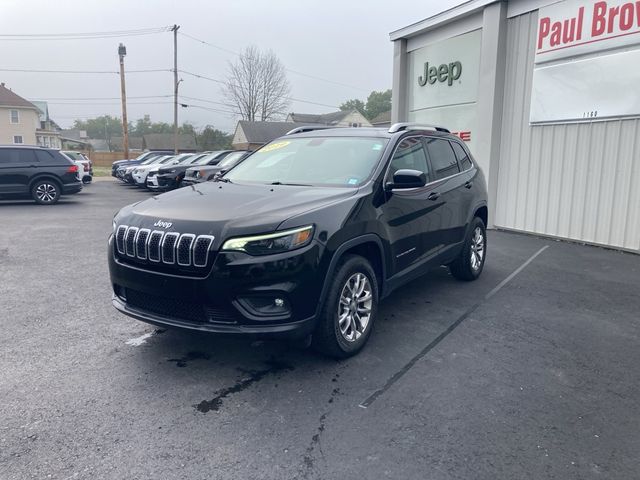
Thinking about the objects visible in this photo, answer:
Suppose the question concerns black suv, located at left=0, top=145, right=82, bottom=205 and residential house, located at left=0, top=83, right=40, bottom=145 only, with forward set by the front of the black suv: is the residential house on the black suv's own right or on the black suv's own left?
on the black suv's own right

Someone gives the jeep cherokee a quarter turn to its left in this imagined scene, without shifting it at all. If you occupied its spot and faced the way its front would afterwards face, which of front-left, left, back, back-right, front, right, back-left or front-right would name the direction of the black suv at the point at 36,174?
back

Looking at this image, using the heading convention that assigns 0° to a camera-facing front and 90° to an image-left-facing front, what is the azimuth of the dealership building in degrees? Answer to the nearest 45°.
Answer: approximately 45°

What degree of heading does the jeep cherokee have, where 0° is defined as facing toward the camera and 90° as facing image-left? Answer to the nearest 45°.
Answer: approximately 45°

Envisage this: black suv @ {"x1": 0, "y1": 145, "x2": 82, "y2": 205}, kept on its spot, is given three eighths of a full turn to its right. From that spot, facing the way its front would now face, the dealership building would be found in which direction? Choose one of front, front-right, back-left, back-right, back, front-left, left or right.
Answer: right

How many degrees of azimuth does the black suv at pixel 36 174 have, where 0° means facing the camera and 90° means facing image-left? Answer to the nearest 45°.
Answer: approximately 90°

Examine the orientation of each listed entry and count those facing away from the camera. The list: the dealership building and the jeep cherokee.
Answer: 0

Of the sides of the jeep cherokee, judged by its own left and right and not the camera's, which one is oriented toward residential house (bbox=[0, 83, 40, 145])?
right

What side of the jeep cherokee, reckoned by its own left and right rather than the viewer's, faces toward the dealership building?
back
